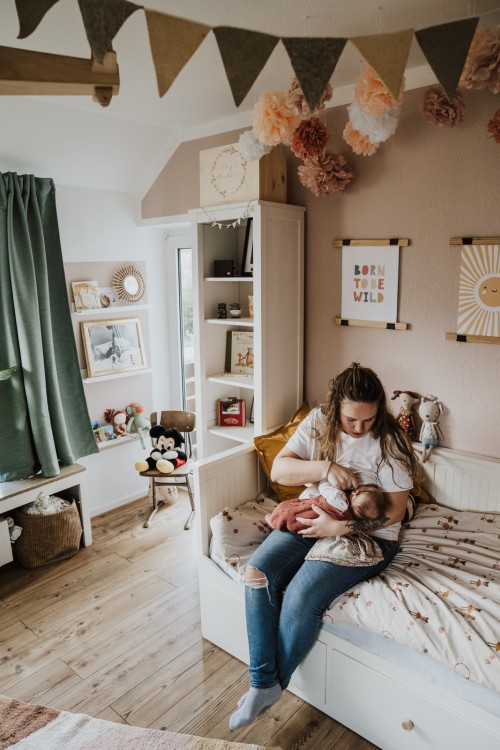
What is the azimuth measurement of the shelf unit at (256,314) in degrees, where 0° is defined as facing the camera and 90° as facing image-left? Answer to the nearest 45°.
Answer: approximately 45°

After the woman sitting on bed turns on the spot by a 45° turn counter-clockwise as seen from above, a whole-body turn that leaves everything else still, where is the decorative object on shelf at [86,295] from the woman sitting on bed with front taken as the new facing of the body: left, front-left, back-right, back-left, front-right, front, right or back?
back-right

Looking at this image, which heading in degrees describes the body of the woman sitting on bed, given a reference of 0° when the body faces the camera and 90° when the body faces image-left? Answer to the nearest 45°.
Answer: approximately 45°

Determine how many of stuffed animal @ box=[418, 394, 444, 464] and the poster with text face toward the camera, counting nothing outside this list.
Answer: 2

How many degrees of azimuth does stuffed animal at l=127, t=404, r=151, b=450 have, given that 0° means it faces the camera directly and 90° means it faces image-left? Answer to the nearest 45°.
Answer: approximately 315°

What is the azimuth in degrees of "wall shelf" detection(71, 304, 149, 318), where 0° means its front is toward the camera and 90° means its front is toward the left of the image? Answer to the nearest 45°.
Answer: approximately 315°
